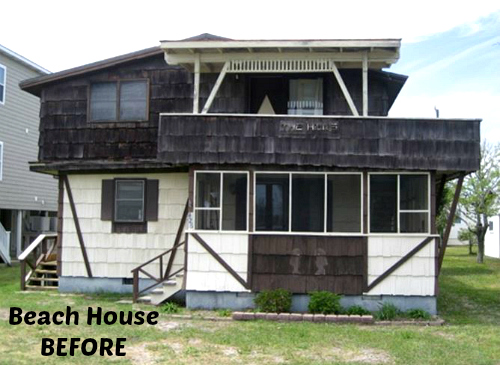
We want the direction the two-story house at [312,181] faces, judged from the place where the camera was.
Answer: facing the viewer

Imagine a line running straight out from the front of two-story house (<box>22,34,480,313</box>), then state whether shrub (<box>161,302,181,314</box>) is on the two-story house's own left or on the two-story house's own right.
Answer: on the two-story house's own right

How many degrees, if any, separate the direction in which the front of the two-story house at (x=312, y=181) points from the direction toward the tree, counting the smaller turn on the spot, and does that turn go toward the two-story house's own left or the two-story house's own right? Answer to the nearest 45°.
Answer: approximately 135° to the two-story house's own left

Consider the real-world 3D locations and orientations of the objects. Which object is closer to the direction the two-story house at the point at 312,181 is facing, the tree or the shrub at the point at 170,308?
the shrub
